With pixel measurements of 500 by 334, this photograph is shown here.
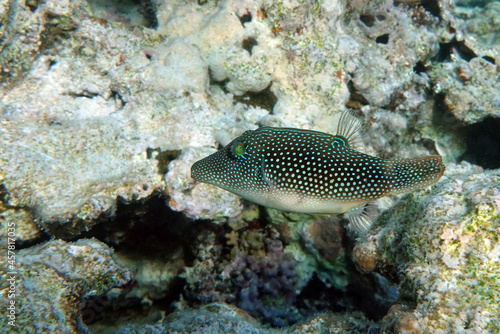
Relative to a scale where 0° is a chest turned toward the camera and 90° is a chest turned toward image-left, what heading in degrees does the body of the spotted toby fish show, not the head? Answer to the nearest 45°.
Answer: approximately 90°
